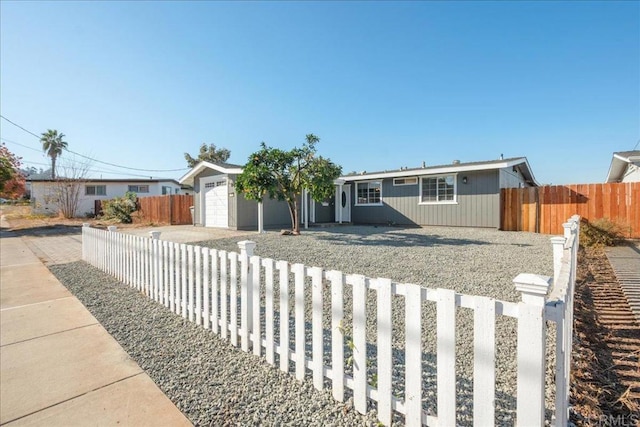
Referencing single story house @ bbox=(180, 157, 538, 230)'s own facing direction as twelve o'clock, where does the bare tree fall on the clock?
The bare tree is roughly at 2 o'clock from the single story house.

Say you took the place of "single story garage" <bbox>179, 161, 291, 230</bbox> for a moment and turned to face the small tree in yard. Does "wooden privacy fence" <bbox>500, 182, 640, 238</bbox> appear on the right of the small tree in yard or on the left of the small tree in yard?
left

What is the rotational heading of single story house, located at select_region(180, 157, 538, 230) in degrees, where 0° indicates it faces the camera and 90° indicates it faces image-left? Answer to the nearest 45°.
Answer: approximately 45°

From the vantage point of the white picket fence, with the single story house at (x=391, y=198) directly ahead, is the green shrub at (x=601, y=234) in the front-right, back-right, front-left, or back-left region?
front-right

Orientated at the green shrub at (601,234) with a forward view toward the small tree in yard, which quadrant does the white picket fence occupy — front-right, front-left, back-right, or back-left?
front-left

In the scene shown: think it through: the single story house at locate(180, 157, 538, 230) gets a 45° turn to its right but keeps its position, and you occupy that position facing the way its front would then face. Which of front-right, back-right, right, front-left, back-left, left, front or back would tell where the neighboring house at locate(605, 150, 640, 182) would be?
back

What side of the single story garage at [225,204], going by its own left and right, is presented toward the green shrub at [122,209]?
right

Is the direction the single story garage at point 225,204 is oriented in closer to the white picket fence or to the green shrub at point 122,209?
the white picket fence

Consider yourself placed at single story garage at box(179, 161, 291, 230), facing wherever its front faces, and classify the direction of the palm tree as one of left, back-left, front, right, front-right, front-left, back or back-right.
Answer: right

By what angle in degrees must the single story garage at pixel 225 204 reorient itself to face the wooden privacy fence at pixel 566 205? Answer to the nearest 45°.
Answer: approximately 90° to its left

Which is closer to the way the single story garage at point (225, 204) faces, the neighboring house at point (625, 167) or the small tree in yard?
the small tree in yard

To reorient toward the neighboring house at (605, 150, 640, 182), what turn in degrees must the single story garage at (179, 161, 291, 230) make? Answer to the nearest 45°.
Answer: approximately 135° to its left

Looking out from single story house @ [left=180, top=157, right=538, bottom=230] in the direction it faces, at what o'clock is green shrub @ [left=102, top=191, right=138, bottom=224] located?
The green shrub is roughly at 2 o'clock from the single story house.

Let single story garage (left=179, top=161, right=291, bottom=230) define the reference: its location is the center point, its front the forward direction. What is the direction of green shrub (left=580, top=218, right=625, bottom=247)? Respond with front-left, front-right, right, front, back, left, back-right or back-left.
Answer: left
